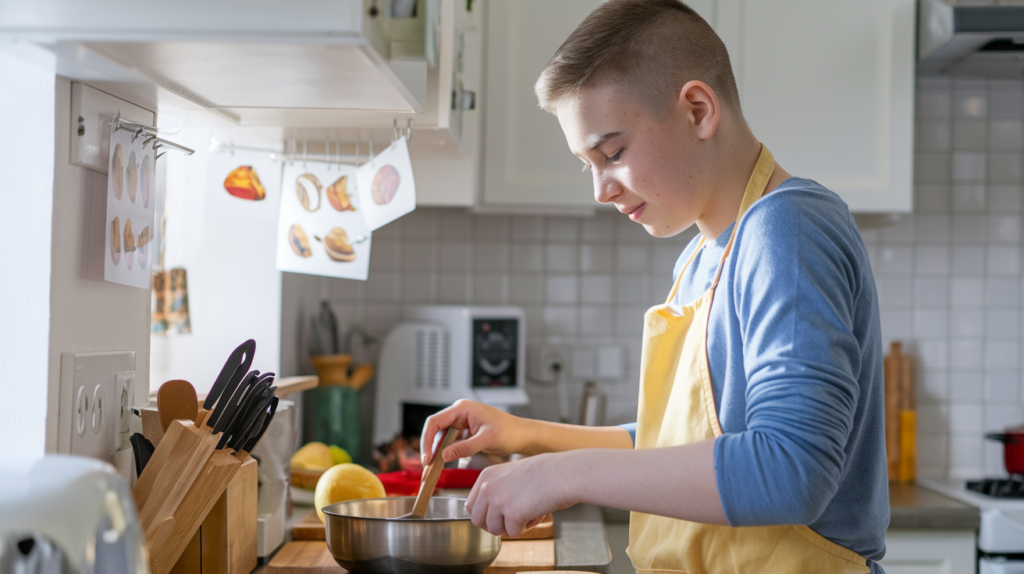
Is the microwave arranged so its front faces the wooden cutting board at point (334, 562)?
yes

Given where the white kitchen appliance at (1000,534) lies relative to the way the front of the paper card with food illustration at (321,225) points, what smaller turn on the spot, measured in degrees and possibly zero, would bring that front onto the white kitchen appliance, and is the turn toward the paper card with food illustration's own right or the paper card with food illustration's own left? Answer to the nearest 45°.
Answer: approximately 90° to the paper card with food illustration's own left

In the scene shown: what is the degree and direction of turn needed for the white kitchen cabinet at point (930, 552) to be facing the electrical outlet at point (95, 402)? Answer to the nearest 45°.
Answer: approximately 45° to its right

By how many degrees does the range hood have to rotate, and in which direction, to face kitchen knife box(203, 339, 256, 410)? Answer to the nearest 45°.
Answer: approximately 45° to its right

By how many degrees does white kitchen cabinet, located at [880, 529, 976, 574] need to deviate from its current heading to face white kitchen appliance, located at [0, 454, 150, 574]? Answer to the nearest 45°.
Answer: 0° — it already faces it

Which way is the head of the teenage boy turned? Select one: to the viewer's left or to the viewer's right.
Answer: to the viewer's left
